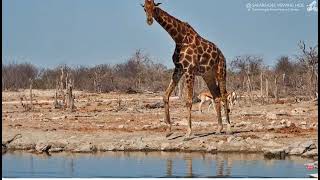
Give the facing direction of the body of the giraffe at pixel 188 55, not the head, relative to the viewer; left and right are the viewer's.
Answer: facing the viewer and to the left of the viewer
